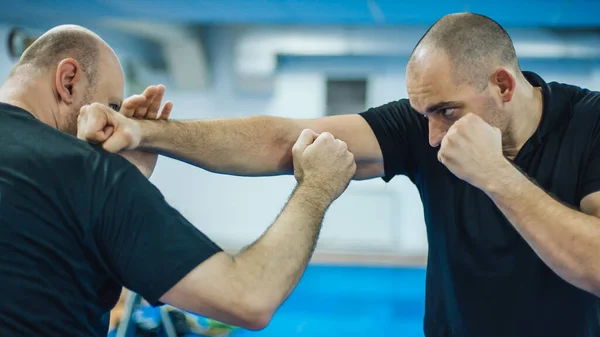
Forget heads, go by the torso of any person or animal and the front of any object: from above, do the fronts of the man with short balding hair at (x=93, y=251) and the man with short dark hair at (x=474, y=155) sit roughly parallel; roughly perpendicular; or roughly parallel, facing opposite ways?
roughly parallel, facing opposite ways

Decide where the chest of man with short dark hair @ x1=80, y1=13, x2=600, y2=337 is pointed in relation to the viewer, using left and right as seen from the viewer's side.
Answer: facing the viewer and to the left of the viewer

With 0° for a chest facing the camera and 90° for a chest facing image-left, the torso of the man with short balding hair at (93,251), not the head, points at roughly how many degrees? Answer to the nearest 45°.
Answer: approximately 225°

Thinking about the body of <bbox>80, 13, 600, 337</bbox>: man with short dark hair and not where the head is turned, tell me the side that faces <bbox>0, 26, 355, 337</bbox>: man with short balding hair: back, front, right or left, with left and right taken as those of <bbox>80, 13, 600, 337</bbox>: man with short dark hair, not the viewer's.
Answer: front

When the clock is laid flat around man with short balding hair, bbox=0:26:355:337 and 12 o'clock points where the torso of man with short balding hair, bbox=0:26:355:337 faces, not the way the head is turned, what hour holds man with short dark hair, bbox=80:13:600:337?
man with short dark hair, bbox=80:13:600:337 is roughly at 1 o'clock from man with short balding hair, bbox=0:26:355:337.
